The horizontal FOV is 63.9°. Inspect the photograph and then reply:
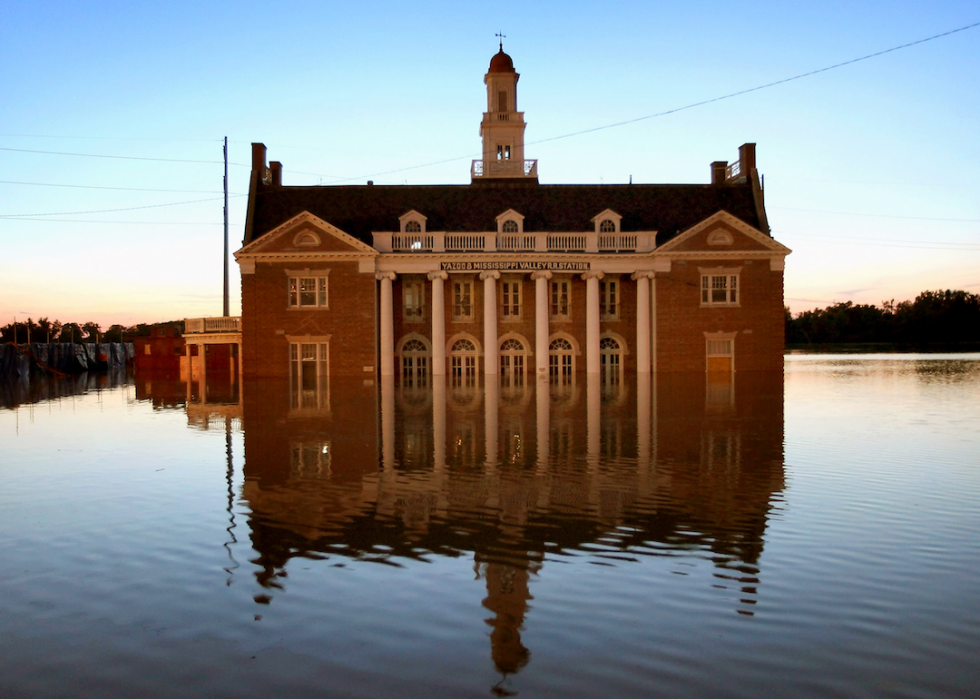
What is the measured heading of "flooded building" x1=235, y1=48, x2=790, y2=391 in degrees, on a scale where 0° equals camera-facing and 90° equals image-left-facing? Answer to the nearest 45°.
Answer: approximately 0°
